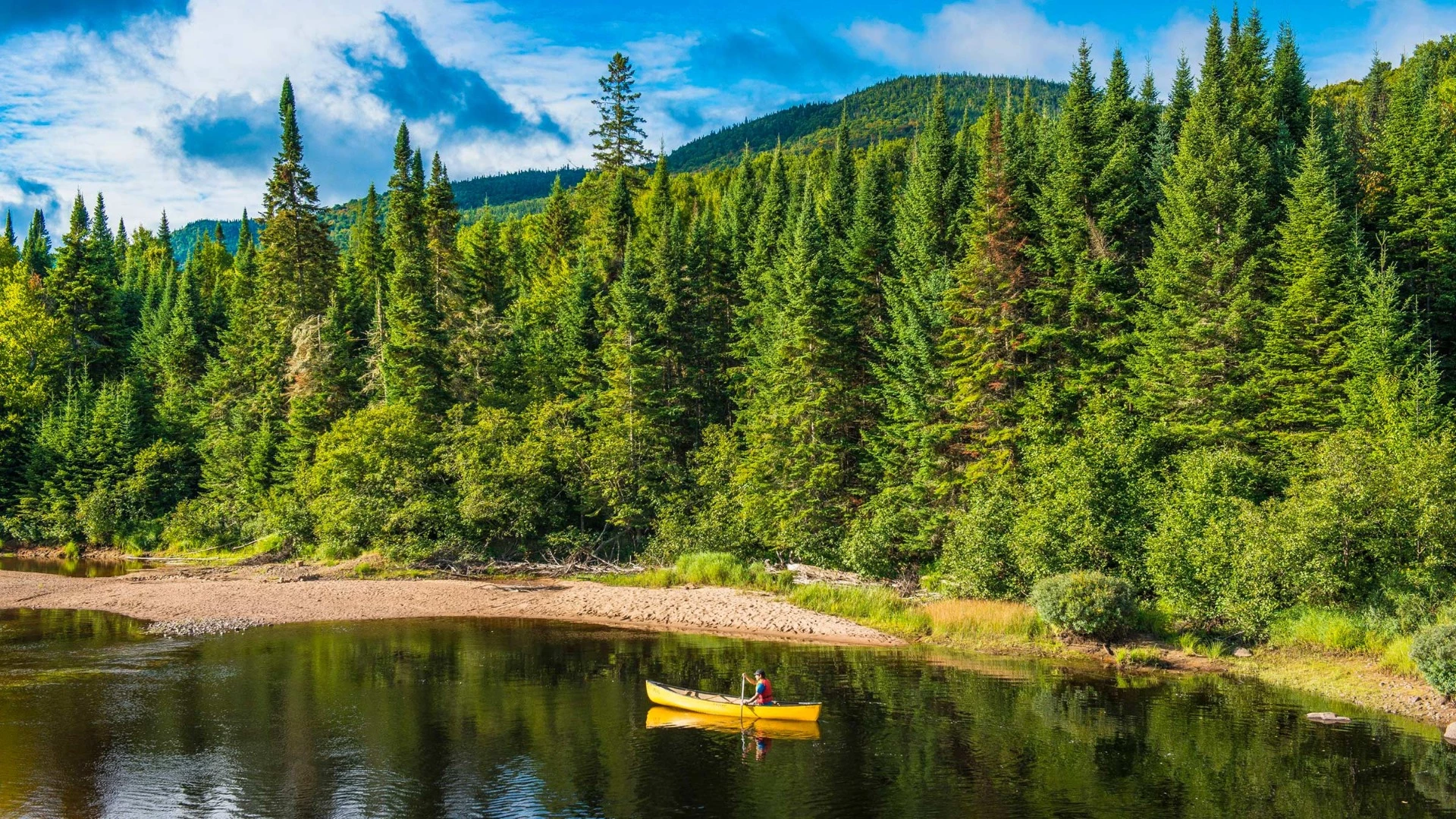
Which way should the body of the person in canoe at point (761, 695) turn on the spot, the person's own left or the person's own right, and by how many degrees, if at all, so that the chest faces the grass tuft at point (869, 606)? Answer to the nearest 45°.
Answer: approximately 90° to the person's own right

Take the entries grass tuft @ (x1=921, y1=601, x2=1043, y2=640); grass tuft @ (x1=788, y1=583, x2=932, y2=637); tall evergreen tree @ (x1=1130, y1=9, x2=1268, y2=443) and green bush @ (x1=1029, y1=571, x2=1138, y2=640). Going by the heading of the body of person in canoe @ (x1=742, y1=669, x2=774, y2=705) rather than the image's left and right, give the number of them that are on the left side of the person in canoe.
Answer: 0

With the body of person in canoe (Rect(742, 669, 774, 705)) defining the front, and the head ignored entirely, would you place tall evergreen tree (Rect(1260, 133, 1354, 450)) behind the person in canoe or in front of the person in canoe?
behind

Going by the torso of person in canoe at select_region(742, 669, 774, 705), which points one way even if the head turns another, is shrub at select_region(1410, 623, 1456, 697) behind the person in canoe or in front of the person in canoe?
behind

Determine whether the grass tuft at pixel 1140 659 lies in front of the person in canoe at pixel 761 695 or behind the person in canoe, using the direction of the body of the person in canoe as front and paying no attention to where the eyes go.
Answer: behind

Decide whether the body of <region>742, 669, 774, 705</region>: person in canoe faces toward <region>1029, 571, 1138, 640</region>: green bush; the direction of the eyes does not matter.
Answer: no

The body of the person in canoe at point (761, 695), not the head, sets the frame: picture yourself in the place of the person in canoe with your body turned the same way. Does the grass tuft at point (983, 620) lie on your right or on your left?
on your right

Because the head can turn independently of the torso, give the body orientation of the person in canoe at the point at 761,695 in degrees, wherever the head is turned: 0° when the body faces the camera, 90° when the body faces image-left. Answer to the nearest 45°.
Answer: approximately 90°

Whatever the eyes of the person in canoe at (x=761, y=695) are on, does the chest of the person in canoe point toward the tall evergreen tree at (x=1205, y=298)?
no

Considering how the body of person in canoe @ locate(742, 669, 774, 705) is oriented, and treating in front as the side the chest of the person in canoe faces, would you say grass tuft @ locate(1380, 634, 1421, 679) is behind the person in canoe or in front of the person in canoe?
behind
